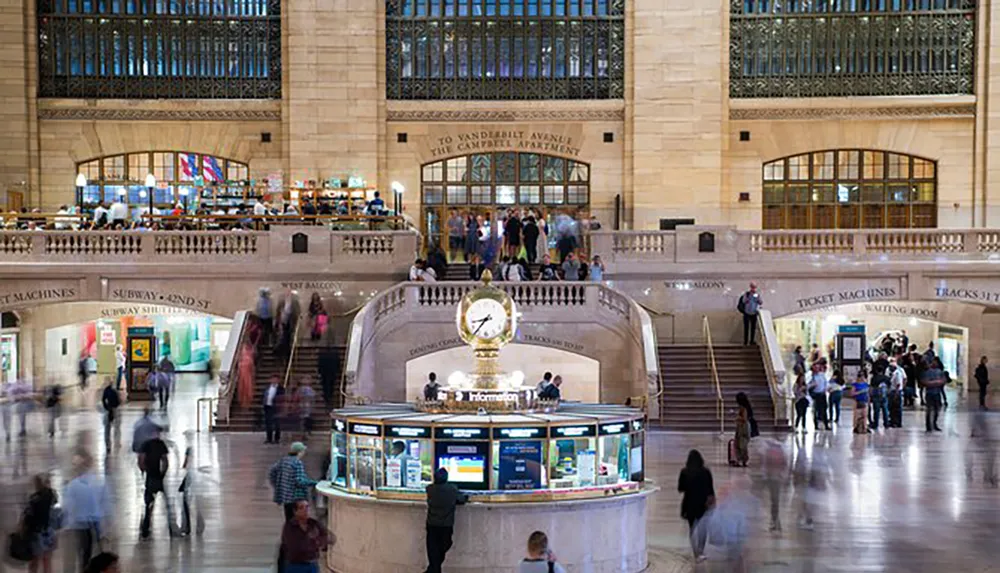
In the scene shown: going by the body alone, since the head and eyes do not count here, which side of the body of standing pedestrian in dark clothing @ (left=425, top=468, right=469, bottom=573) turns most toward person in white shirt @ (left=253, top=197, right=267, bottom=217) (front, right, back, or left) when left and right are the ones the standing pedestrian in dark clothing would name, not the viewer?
front

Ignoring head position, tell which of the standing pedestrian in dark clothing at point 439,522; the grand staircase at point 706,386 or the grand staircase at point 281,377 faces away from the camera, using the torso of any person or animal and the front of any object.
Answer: the standing pedestrian in dark clothing

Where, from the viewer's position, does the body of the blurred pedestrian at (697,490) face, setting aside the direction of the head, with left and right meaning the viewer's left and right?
facing away from the viewer

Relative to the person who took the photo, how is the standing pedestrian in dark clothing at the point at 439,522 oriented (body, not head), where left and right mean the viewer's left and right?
facing away from the viewer

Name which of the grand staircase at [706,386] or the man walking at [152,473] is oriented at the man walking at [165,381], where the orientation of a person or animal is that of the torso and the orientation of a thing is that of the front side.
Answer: the man walking at [152,473]

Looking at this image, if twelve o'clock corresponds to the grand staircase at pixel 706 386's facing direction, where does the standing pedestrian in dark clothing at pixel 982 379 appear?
The standing pedestrian in dark clothing is roughly at 8 o'clock from the grand staircase.

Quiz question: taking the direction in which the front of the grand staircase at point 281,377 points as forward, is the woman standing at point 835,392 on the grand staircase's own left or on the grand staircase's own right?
on the grand staircase's own left

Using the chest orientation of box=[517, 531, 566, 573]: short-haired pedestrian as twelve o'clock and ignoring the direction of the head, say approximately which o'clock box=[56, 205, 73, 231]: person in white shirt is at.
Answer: The person in white shirt is roughly at 11 o'clock from the short-haired pedestrian.

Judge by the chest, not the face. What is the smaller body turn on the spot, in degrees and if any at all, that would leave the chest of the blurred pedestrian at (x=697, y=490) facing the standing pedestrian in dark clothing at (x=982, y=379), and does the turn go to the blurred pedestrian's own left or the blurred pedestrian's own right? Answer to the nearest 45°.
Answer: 0° — they already face them

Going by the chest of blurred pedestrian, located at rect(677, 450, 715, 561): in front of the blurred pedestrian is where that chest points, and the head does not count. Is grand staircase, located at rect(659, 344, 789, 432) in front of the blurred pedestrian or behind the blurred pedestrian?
in front

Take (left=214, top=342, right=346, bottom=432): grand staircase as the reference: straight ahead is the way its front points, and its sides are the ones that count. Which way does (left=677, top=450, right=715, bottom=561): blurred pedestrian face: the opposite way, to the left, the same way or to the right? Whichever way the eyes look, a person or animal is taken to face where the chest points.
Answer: the opposite way

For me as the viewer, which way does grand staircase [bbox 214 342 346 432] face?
facing the viewer

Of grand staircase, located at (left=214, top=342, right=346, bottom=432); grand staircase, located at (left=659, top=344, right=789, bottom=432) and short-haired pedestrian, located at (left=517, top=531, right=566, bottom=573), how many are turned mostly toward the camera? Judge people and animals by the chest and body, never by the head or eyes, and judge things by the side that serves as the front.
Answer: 2

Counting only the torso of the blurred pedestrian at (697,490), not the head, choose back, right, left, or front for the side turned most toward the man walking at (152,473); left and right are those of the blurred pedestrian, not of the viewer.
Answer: left

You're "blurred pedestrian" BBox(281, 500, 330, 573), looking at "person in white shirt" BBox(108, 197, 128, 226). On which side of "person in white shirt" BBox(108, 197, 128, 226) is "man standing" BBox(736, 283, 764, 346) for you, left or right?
right

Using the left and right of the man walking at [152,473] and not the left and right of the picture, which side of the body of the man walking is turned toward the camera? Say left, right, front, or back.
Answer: back

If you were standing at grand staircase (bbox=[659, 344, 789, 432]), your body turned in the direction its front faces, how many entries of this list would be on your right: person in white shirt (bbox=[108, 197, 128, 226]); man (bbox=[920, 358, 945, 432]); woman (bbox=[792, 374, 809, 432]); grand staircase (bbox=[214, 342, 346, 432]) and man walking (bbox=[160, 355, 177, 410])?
3

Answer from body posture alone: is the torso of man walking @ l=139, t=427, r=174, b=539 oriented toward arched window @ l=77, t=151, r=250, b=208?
yes

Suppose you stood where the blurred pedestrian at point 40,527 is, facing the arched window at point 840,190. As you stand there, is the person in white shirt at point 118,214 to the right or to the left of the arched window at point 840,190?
left
